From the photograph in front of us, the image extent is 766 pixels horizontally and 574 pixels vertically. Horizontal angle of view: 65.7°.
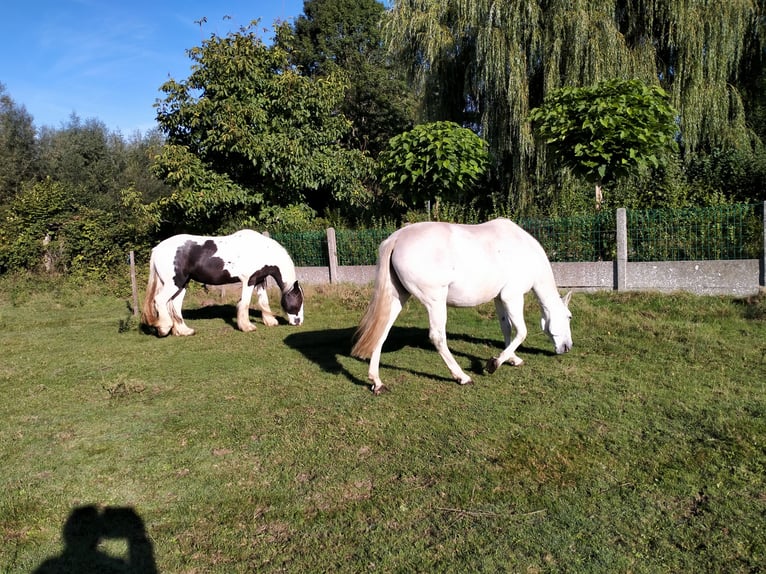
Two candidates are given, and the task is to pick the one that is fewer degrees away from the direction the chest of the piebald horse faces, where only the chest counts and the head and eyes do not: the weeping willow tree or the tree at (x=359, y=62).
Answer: the weeping willow tree

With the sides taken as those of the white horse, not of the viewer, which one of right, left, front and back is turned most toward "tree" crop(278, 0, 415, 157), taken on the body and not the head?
left

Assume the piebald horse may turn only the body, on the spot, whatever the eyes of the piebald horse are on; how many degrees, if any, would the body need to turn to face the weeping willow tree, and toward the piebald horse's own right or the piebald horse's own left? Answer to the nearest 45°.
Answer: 0° — it already faces it

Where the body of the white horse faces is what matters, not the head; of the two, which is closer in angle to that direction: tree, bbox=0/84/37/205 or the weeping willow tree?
the weeping willow tree

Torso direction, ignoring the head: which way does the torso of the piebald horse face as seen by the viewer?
to the viewer's right

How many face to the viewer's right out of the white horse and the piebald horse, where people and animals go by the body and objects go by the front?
2

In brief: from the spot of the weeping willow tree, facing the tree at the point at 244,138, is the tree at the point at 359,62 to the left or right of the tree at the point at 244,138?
right

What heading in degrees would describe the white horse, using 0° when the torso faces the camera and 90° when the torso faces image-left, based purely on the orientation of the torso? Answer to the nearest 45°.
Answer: approximately 270°
